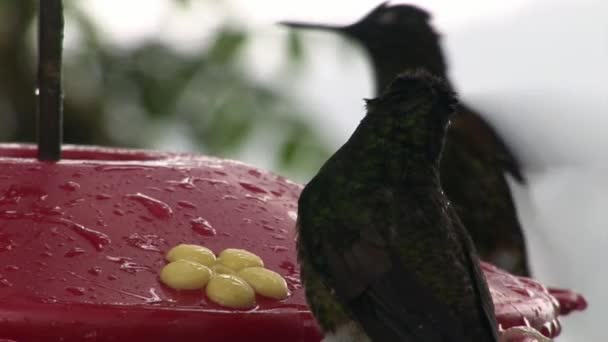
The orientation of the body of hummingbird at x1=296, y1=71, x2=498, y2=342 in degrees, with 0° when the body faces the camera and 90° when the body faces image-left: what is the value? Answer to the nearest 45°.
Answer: approximately 135°

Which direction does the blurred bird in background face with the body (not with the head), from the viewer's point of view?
to the viewer's left
